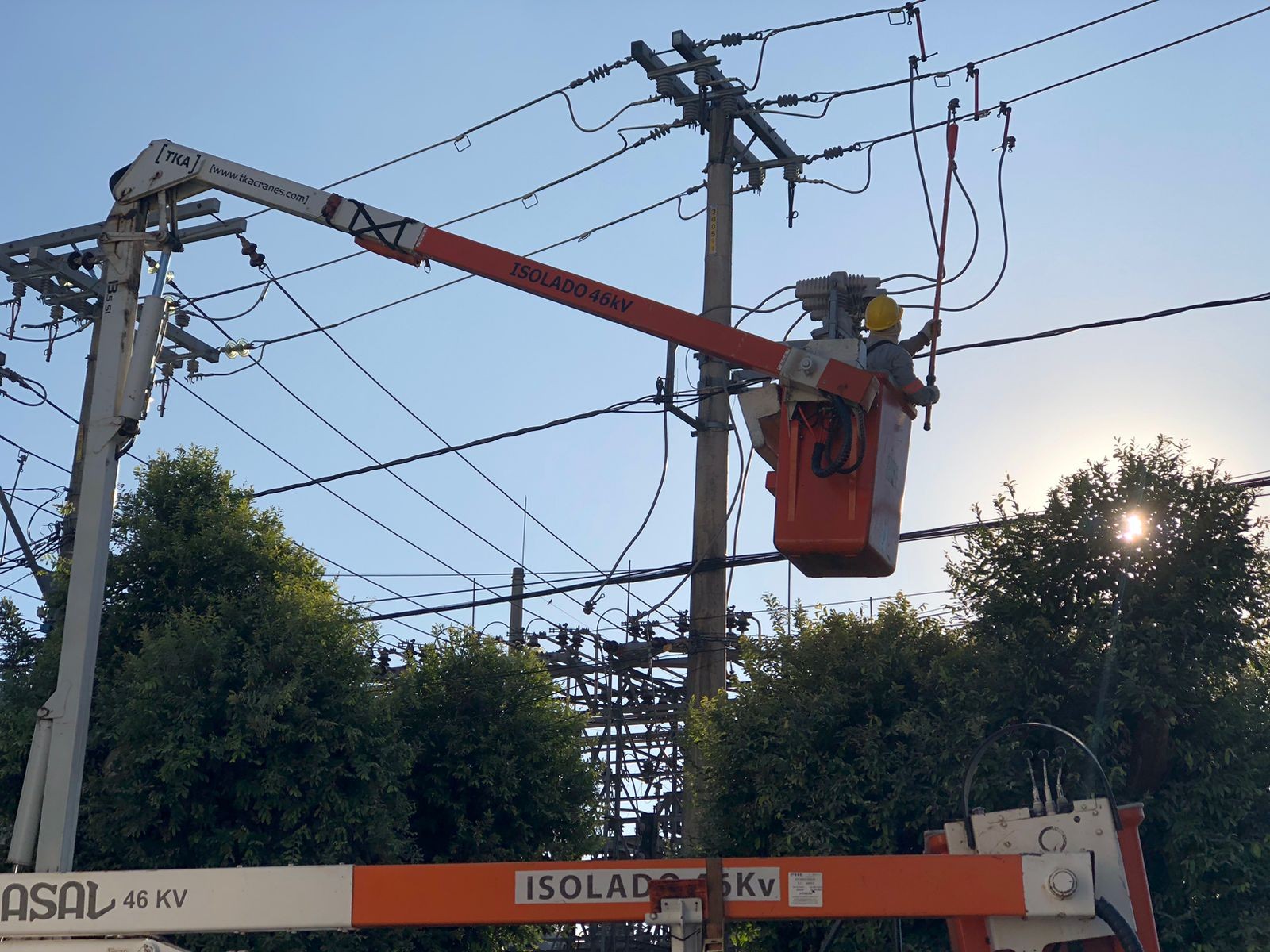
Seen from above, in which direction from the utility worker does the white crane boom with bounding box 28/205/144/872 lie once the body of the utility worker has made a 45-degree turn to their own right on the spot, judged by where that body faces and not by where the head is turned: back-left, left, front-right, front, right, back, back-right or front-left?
back

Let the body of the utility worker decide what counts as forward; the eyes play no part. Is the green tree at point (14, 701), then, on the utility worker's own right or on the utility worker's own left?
on the utility worker's own left

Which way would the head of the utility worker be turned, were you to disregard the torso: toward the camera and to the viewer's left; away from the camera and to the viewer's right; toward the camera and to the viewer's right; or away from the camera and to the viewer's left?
away from the camera and to the viewer's right

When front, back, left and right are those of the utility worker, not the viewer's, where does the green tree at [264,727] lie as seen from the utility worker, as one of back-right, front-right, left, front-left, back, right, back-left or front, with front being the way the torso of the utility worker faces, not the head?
left

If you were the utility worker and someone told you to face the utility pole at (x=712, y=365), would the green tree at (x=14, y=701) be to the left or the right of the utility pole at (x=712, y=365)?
left

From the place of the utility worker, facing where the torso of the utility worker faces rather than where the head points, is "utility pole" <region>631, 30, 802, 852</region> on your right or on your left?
on your left

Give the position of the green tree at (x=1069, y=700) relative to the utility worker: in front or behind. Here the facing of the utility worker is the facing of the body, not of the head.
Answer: in front

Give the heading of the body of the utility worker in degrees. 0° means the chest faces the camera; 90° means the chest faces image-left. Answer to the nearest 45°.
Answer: approximately 225°
